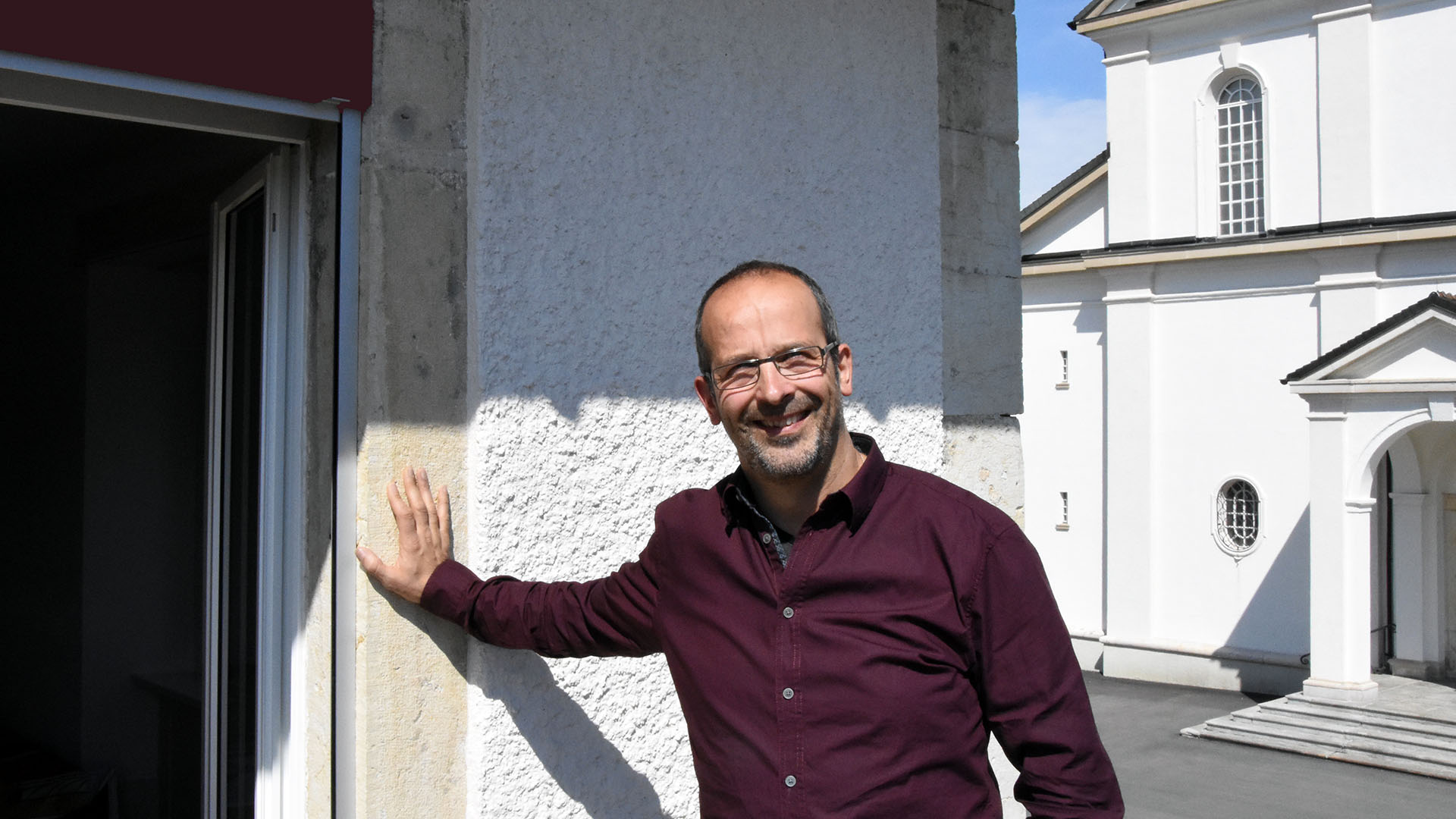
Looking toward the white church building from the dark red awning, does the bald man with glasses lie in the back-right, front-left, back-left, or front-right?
front-right

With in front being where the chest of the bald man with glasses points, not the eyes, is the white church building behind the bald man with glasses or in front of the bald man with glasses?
behind

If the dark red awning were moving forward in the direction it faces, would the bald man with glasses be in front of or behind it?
in front

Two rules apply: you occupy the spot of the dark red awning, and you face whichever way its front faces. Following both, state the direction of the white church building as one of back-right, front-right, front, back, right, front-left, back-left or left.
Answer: left

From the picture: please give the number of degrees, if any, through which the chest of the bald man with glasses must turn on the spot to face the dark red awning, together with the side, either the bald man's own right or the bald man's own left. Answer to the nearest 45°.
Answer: approximately 90° to the bald man's own right

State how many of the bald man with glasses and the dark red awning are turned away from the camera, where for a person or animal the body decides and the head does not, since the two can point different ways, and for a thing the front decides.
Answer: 0

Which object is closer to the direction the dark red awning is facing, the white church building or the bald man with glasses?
the bald man with glasses
